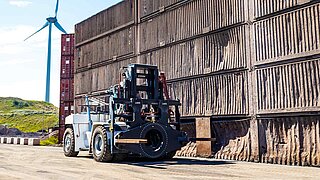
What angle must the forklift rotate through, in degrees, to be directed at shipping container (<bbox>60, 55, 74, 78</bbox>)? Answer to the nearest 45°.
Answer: approximately 135° to its left

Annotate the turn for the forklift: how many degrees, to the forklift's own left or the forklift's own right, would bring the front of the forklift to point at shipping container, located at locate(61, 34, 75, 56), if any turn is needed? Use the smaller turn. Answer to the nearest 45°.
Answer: approximately 135° to the forklift's own left

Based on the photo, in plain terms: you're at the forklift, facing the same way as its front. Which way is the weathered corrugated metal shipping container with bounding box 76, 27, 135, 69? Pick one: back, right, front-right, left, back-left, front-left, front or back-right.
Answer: back-left

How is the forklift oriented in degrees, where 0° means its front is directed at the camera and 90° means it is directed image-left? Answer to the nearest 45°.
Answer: approximately 315°

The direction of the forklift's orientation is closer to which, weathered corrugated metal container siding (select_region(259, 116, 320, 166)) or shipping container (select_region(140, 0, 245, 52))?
the weathered corrugated metal container siding

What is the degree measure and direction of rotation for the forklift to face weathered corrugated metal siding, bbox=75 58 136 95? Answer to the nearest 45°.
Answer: approximately 135° to its left

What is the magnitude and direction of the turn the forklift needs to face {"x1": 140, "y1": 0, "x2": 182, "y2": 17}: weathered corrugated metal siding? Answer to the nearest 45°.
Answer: approximately 135° to its left

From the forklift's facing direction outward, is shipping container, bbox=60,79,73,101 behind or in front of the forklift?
behind

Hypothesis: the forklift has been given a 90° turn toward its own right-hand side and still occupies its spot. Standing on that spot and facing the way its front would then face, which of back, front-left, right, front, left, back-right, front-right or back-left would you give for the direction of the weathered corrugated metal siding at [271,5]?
back-left
